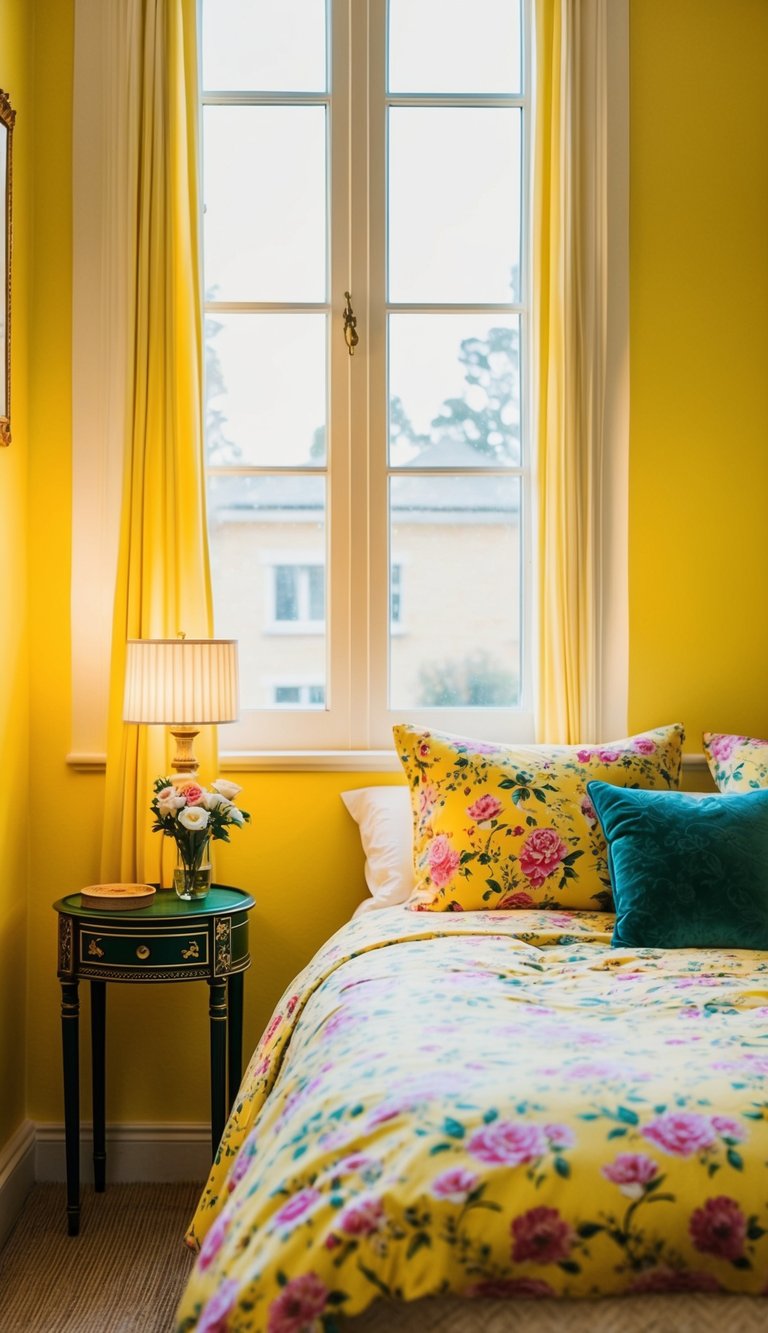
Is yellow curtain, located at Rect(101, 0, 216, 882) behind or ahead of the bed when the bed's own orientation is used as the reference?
behind

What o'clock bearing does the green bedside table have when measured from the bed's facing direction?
The green bedside table is roughly at 5 o'clock from the bed.

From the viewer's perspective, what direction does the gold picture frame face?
to the viewer's right

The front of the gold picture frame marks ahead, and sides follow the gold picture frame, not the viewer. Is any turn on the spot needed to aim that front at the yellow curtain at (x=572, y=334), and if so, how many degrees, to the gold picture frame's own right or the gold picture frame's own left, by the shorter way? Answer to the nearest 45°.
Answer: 0° — it already faces it

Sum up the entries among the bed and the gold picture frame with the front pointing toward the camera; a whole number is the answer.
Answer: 1

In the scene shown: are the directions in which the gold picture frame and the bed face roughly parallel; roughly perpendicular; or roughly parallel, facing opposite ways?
roughly perpendicular

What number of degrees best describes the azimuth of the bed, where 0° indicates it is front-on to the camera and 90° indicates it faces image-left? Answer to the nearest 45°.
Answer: approximately 0°

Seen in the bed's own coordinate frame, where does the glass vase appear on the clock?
The glass vase is roughly at 5 o'clock from the bed.

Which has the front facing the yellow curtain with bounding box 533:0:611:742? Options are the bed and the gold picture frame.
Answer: the gold picture frame

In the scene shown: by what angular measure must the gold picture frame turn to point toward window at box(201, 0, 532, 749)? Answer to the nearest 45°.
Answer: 0° — it already faces it
